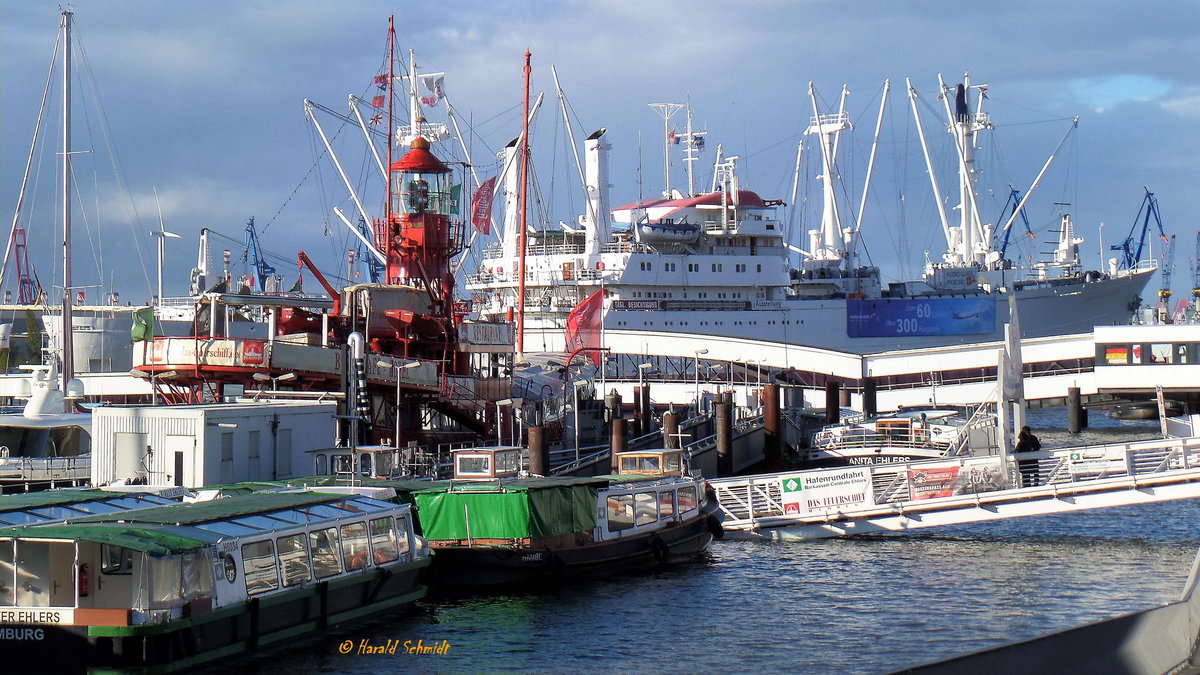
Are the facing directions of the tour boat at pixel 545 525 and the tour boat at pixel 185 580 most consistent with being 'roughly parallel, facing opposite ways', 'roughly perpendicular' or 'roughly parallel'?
roughly parallel

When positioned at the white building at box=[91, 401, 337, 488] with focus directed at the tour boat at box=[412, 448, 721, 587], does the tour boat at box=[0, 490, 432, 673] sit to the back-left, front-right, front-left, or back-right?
front-right

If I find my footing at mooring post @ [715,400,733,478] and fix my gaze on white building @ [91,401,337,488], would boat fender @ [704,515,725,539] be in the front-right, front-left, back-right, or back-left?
front-left
